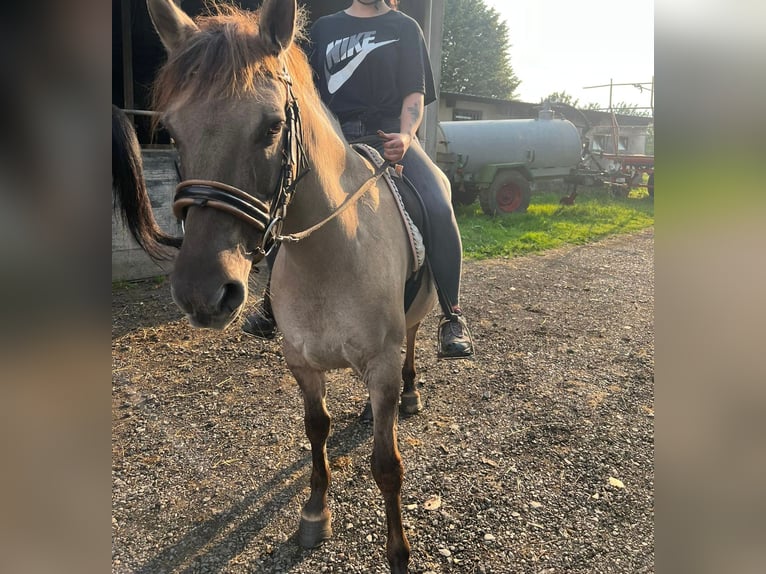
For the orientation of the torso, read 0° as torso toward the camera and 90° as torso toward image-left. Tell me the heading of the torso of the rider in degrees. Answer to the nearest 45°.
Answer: approximately 0°

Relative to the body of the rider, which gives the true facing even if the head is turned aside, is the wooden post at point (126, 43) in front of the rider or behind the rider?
behind

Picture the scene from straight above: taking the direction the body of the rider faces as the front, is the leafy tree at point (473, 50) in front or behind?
behind
